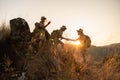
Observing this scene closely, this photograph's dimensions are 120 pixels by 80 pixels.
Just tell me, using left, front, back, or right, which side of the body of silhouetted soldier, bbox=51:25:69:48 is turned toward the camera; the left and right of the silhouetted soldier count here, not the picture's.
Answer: right

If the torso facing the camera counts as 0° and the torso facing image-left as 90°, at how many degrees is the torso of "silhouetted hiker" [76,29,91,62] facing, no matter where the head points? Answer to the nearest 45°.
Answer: approximately 90°

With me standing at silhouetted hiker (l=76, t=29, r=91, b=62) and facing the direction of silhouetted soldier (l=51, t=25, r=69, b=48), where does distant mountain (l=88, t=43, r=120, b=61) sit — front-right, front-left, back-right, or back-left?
back-right

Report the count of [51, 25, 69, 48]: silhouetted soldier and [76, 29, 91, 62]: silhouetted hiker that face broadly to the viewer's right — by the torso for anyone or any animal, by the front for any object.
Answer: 1

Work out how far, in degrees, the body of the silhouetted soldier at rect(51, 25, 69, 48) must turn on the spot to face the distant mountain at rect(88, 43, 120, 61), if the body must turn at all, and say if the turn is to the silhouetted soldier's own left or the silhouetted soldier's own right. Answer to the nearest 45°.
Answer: approximately 45° to the silhouetted soldier's own left

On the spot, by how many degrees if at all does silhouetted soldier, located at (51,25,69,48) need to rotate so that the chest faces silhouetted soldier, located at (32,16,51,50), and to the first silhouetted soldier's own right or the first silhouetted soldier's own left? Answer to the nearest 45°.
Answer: approximately 135° to the first silhouetted soldier's own right

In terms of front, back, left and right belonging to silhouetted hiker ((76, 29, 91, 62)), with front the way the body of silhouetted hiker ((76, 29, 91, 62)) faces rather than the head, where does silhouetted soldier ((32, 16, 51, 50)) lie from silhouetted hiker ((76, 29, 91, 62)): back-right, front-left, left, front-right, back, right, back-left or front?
front-left
